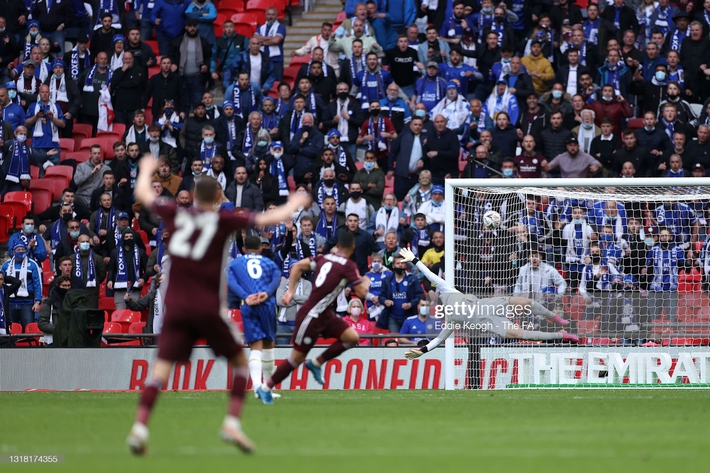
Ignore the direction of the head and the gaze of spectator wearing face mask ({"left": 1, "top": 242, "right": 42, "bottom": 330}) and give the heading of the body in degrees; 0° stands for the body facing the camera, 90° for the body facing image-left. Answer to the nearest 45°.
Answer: approximately 0°

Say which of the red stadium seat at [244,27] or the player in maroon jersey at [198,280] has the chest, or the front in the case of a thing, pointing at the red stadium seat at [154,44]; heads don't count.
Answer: the player in maroon jersey

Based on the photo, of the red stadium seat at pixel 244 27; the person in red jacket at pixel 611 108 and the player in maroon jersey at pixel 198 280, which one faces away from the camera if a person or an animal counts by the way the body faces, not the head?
the player in maroon jersey

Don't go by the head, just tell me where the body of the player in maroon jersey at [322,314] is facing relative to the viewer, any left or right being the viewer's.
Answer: facing away from the viewer and to the right of the viewer

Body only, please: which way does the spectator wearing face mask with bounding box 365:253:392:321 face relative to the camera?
toward the camera

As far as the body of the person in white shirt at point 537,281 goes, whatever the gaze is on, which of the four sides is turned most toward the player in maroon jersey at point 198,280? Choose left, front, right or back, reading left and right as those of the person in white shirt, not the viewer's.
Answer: front

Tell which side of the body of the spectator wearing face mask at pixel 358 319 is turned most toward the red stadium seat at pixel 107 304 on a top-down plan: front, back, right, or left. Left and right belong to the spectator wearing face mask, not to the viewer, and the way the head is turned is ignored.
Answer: right

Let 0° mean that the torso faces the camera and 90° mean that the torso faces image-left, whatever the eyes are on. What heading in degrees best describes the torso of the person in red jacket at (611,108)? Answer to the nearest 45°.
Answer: approximately 0°

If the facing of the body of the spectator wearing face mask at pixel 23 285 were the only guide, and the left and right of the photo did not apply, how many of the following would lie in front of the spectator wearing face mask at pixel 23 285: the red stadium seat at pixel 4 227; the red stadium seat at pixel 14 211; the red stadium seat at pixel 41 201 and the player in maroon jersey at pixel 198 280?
1

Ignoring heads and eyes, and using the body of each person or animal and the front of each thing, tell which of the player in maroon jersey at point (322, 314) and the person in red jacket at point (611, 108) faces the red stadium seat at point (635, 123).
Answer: the player in maroon jersey

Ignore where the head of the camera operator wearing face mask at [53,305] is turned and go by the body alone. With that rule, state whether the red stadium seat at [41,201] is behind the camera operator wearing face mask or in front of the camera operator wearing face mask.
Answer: behind

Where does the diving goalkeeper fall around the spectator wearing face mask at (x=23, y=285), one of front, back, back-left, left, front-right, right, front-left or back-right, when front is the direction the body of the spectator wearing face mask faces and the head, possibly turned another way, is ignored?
front-left

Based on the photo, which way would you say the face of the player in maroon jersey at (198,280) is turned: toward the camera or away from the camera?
away from the camera

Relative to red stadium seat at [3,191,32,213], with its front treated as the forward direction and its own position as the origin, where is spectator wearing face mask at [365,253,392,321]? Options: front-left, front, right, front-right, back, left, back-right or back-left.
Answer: front-left

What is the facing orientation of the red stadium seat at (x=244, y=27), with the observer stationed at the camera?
facing the viewer

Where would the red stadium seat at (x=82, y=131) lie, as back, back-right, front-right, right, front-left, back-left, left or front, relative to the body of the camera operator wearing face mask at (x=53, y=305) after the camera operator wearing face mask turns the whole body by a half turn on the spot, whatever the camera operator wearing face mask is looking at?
front-right

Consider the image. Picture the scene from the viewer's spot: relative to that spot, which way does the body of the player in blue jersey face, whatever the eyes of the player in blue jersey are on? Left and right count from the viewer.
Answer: facing away from the viewer
